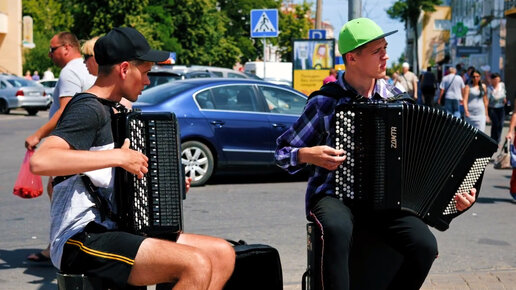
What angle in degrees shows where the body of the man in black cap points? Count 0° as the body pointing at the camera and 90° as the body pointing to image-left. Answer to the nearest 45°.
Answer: approximately 270°

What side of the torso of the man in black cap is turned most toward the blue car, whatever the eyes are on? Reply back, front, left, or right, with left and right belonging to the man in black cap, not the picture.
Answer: left

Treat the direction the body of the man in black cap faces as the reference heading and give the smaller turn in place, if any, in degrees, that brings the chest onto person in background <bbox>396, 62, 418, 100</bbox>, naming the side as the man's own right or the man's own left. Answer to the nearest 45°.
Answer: approximately 90° to the man's own left

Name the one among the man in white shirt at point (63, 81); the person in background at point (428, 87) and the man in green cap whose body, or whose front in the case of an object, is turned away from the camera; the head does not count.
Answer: the person in background

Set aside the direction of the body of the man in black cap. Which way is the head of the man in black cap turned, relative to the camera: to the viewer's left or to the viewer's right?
to the viewer's right

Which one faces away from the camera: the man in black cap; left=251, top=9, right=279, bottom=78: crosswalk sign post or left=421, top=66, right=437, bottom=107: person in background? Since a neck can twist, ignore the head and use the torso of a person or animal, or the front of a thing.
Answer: the person in background

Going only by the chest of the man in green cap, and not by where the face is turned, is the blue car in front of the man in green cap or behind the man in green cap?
behind

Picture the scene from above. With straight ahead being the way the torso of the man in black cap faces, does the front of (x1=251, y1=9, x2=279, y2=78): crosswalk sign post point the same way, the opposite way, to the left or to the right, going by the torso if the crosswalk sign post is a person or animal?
to the right

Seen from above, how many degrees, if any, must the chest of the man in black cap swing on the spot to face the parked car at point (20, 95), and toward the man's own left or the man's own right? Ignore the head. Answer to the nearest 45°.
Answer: approximately 90° to the man's own left
